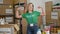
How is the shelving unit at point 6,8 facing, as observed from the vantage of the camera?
facing the viewer
